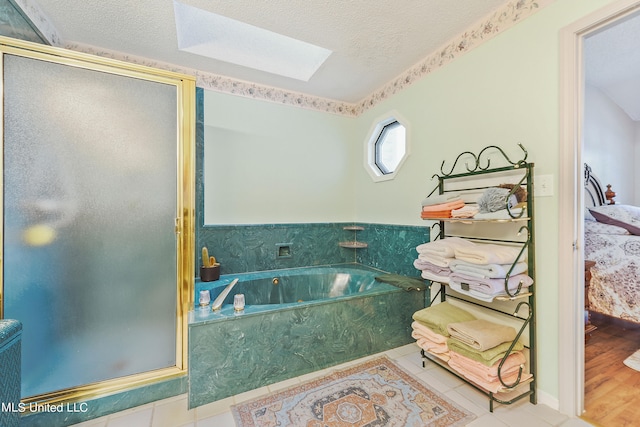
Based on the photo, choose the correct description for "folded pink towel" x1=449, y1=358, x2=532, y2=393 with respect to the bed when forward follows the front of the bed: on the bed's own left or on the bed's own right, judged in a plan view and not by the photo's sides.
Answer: on the bed's own right

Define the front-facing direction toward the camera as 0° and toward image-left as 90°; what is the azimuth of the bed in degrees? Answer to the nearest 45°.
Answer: approximately 315°

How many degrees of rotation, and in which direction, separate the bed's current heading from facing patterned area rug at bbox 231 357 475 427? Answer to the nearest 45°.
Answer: approximately 90° to its right

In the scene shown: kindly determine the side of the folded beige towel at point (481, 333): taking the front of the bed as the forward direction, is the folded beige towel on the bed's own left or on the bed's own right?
on the bed's own right

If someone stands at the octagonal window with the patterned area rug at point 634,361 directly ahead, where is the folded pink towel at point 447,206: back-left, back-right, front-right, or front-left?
front-right

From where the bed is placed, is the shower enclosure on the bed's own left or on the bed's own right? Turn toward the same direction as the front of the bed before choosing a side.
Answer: on the bed's own right

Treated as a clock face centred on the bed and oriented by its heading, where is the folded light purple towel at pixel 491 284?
The folded light purple towel is roughly at 2 o'clock from the bed.
